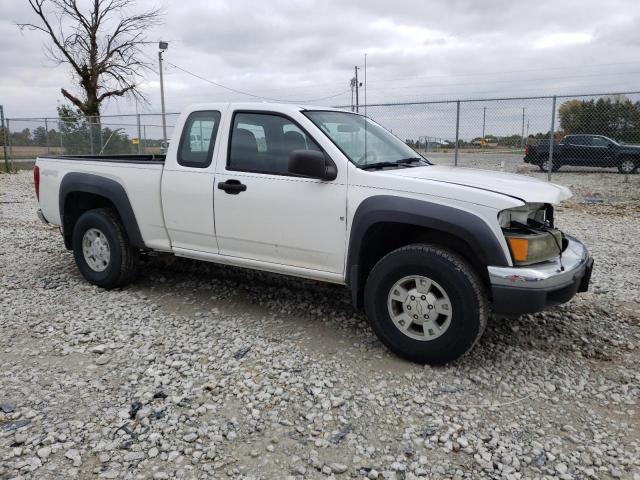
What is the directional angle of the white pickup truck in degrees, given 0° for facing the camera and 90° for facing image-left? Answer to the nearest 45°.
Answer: approximately 315°

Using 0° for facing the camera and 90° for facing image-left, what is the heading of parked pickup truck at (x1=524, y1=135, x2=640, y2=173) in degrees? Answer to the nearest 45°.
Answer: approximately 270°

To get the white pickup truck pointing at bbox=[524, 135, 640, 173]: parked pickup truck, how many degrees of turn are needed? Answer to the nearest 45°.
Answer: approximately 90° to its left

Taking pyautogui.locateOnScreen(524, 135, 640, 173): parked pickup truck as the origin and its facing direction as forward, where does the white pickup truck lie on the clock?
The white pickup truck is roughly at 3 o'clock from the parked pickup truck.
